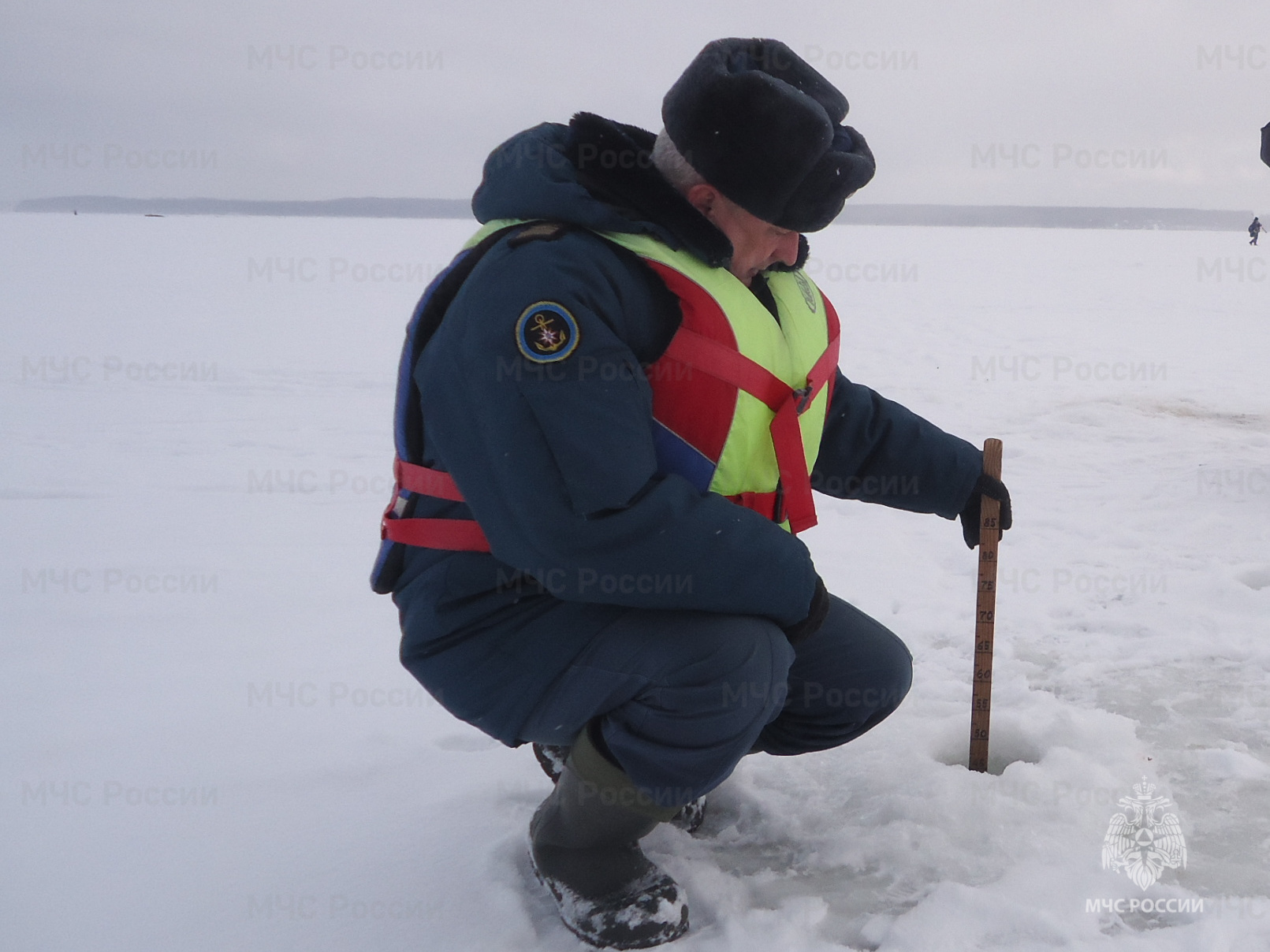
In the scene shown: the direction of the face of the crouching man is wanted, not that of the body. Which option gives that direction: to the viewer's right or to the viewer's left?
to the viewer's right

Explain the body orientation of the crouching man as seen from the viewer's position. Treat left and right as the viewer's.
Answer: facing the viewer and to the right of the viewer
